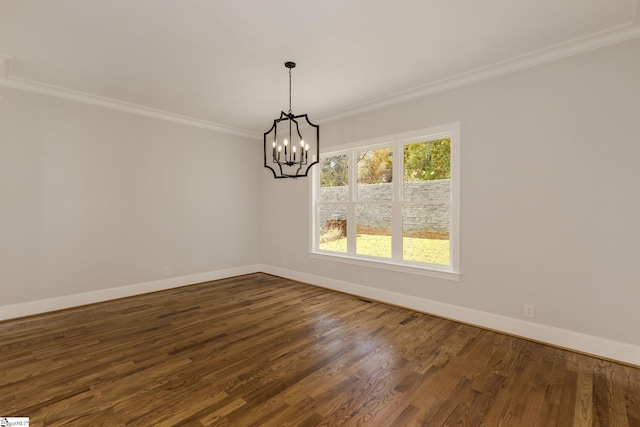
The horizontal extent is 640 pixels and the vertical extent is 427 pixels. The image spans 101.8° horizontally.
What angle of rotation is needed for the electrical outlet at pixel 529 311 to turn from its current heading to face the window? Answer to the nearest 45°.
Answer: approximately 90° to its right

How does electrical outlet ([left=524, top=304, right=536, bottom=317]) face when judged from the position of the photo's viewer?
facing the viewer
